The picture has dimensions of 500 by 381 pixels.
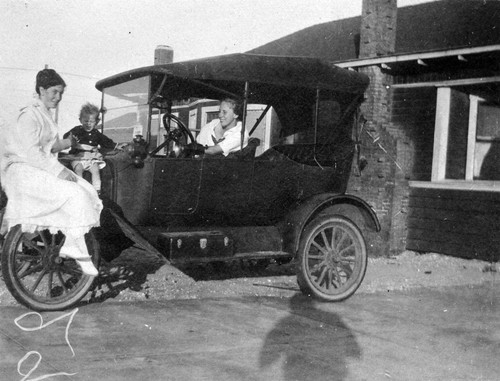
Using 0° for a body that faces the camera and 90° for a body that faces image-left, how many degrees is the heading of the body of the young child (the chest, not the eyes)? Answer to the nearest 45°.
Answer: approximately 0°
